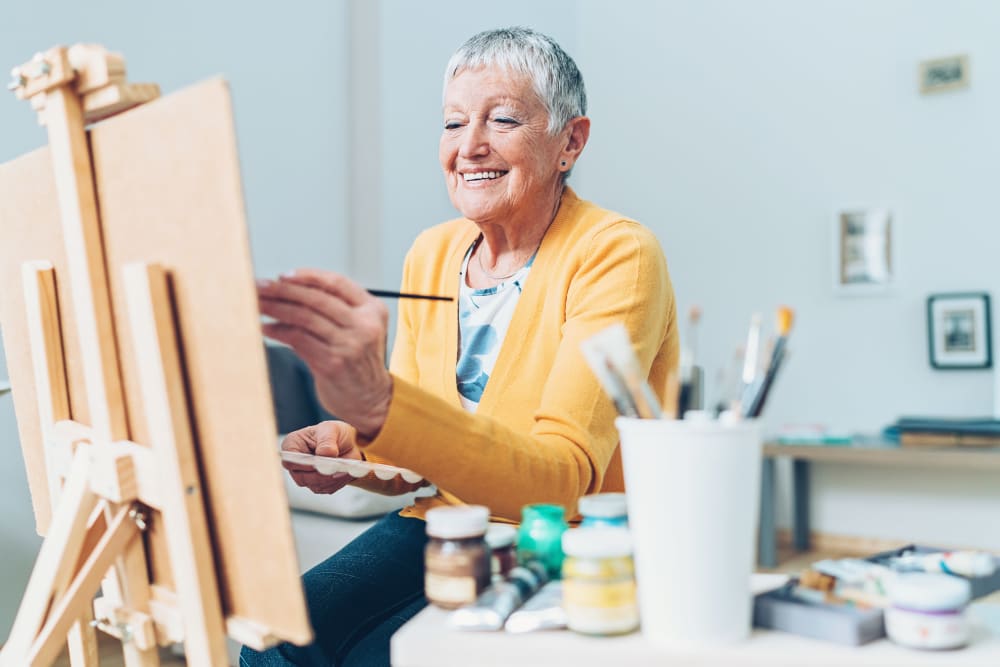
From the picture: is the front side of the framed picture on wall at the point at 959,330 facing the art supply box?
yes

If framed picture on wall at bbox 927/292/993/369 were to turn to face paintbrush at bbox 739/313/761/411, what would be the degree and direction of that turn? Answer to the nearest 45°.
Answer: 0° — it already faces it

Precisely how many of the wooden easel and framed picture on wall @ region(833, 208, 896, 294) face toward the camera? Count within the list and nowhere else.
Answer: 1

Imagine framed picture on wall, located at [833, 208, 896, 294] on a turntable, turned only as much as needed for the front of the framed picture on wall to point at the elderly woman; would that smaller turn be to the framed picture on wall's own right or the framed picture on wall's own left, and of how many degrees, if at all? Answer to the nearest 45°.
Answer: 0° — it already faces them

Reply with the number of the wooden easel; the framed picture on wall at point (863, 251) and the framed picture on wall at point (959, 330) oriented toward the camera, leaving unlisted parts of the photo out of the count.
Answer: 2

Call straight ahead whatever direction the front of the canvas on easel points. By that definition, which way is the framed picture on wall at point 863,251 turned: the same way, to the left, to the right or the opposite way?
the opposite way

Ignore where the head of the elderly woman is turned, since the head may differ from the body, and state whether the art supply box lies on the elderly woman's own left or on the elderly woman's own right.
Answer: on the elderly woman's own left

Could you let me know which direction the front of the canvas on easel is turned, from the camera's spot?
facing away from the viewer and to the right of the viewer

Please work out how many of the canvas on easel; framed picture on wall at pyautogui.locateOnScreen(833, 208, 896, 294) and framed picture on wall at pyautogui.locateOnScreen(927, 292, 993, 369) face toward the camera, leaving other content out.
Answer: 2
